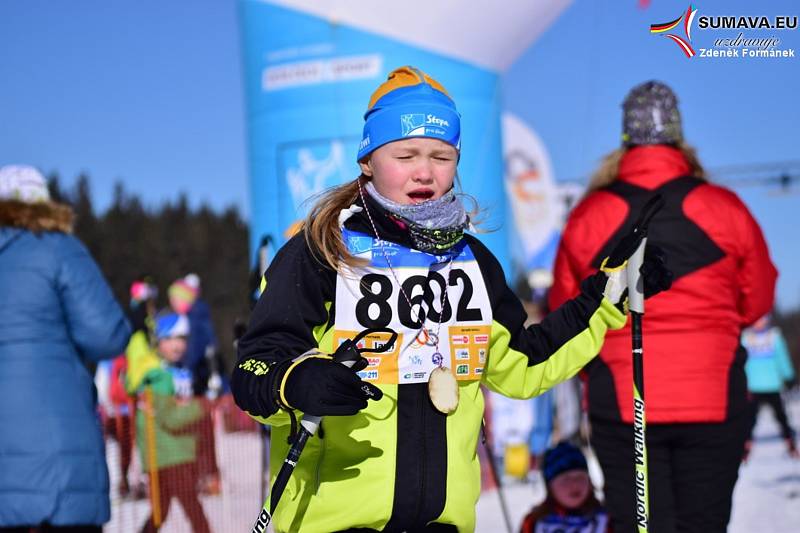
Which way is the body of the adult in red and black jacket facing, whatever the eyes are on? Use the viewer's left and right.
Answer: facing away from the viewer

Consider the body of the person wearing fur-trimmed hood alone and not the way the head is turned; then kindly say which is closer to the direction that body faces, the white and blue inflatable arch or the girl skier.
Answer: the white and blue inflatable arch

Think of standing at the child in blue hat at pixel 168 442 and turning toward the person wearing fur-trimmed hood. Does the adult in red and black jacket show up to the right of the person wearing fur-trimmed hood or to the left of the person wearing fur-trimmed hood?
left

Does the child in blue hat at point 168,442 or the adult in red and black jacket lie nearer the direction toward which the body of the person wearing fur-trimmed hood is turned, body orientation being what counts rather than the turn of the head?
the child in blue hat

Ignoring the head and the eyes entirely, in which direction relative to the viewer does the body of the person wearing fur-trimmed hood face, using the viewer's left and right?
facing away from the viewer

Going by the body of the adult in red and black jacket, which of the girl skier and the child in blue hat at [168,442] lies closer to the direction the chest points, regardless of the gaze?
the child in blue hat

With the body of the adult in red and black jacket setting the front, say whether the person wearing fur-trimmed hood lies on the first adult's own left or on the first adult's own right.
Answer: on the first adult's own left

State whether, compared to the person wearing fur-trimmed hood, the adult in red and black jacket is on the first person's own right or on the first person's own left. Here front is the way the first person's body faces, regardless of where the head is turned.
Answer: on the first person's own right

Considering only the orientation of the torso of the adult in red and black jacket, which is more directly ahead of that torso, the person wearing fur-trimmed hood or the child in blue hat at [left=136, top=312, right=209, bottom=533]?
the child in blue hat

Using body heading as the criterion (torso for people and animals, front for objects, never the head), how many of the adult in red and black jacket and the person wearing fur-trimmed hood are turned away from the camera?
2
